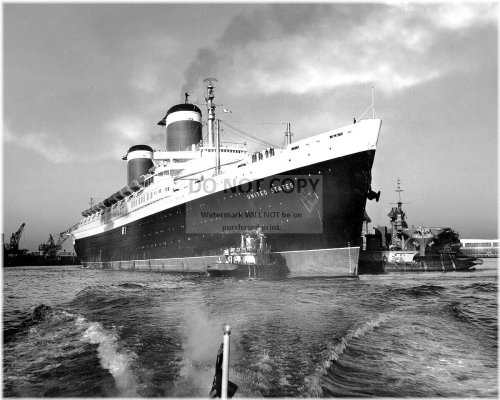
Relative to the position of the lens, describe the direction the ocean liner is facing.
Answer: facing the viewer and to the right of the viewer
